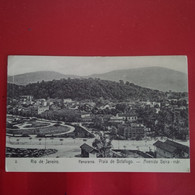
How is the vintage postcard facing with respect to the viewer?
toward the camera
